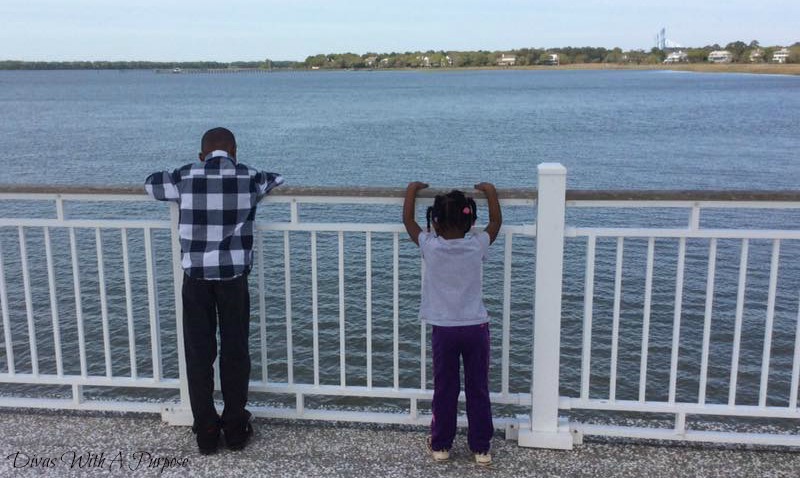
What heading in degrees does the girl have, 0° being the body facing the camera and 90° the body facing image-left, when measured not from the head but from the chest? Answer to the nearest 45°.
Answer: approximately 180°

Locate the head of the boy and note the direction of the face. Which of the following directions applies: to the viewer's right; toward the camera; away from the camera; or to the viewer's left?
away from the camera

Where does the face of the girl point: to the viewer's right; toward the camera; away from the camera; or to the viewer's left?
away from the camera

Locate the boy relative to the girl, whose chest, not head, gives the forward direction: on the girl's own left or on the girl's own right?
on the girl's own left

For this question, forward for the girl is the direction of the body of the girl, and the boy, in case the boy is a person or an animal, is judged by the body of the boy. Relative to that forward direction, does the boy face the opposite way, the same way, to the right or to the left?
the same way

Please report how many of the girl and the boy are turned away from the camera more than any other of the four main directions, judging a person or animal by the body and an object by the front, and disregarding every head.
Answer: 2

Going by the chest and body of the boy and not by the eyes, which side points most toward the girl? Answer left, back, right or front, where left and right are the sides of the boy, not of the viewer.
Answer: right

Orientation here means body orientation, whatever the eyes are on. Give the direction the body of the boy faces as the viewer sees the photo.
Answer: away from the camera

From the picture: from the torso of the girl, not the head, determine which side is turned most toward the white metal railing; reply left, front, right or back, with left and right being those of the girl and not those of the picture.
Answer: front
